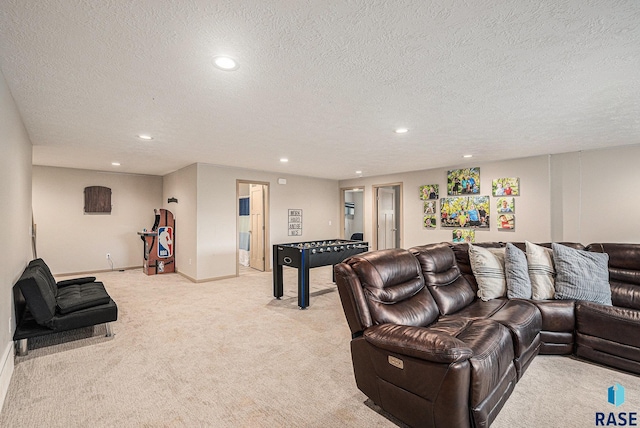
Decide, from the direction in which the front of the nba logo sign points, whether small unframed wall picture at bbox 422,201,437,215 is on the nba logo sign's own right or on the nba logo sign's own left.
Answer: on the nba logo sign's own left

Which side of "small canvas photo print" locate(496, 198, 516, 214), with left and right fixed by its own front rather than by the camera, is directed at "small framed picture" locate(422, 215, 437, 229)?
right

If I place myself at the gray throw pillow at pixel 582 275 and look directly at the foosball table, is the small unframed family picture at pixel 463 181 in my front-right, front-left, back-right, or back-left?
front-right

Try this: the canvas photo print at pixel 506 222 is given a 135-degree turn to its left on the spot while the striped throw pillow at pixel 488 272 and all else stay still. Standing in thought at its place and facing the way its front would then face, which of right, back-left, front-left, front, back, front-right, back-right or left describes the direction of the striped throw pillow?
back-right

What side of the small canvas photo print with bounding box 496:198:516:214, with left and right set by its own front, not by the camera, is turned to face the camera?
front

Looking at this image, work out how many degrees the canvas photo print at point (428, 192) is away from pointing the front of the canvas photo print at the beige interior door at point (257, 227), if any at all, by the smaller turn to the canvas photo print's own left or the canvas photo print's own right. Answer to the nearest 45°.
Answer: approximately 90° to the canvas photo print's own right

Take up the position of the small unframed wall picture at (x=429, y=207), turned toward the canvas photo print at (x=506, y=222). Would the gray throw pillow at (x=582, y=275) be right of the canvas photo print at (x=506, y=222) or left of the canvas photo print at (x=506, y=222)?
right

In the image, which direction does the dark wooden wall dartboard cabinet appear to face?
toward the camera

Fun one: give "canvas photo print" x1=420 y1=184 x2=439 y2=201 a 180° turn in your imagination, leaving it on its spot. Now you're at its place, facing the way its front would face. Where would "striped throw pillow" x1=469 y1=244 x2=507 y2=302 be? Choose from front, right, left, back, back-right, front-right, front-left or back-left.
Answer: back

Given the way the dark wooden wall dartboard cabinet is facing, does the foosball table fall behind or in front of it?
in front

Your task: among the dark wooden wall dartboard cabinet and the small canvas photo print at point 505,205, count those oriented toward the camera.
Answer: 2

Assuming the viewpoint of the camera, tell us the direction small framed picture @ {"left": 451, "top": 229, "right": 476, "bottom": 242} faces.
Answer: facing the viewer
